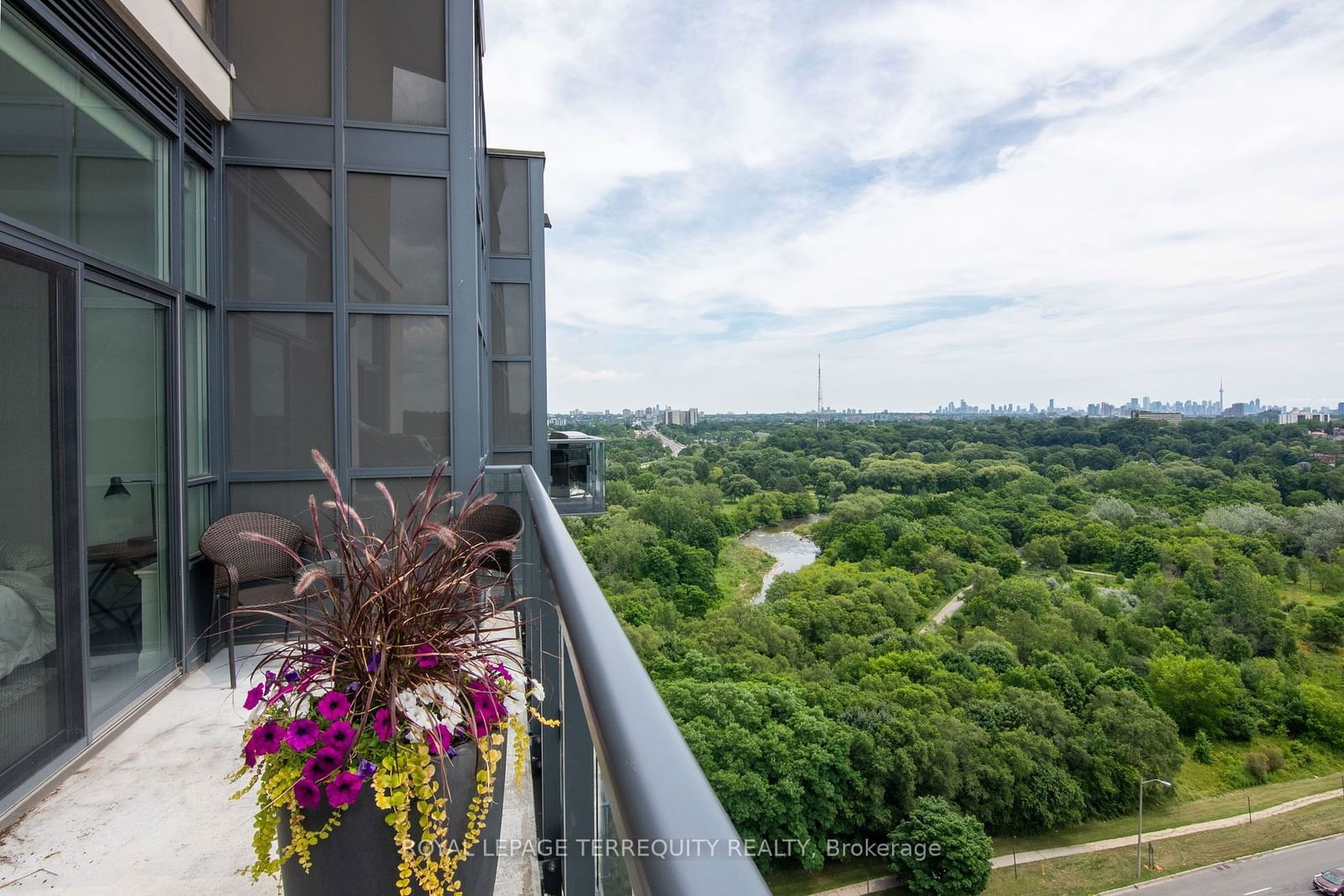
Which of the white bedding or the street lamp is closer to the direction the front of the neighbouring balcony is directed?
the street lamp

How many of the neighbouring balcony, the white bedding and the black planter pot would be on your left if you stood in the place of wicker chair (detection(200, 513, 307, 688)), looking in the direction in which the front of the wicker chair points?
1

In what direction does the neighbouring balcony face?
to the viewer's right

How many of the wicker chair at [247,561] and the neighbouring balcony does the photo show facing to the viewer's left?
0

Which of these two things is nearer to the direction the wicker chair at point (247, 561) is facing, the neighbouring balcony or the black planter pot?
the black planter pot

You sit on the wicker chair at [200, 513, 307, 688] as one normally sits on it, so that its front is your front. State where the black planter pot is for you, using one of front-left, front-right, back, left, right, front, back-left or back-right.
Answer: front-right

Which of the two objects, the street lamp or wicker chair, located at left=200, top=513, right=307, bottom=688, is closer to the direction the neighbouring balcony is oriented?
the street lamp

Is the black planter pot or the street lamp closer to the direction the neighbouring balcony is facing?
the street lamp

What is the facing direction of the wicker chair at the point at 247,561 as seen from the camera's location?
facing the viewer and to the right of the viewer

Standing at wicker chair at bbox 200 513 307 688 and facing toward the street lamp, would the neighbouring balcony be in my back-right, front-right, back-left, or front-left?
front-left

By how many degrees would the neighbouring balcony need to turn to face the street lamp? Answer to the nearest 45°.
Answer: approximately 45° to its left

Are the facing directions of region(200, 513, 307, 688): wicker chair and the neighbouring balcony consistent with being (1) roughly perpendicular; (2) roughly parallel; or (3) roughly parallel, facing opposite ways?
roughly parallel

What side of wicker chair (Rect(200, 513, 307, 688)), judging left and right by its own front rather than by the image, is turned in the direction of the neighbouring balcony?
left

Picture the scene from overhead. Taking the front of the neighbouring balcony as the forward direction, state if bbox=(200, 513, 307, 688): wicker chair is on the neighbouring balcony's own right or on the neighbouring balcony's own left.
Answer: on the neighbouring balcony's own right
